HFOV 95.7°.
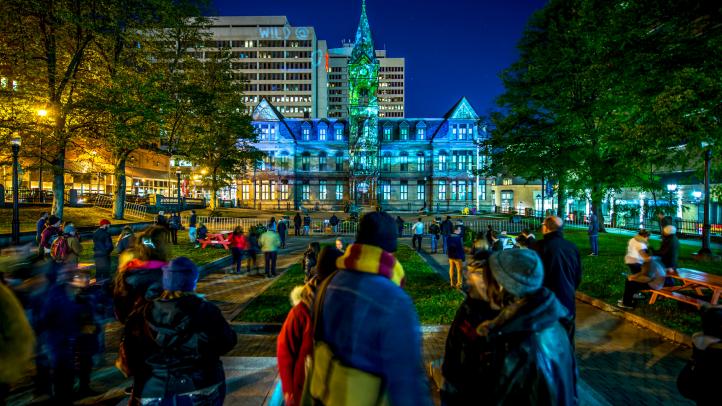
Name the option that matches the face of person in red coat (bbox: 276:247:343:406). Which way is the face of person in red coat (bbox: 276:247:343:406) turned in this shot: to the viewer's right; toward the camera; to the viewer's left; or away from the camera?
away from the camera

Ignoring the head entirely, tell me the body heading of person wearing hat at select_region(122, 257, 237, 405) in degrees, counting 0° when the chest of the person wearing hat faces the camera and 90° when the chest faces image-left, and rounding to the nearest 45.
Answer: approximately 180°

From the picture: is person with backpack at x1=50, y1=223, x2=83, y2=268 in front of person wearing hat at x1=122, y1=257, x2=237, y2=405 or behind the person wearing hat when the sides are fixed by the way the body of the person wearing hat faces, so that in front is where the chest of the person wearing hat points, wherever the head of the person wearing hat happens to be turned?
in front

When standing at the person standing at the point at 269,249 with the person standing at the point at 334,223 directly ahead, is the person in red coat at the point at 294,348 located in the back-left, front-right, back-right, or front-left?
back-right

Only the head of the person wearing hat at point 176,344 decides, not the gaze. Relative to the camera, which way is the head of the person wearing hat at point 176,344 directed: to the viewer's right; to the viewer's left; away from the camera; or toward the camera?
away from the camera

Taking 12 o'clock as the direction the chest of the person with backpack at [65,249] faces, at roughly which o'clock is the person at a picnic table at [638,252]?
The person at a picnic table is roughly at 3 o'clock from the person with backpack.

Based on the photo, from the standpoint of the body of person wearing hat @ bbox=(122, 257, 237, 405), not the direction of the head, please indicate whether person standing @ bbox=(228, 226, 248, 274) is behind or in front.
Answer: in front

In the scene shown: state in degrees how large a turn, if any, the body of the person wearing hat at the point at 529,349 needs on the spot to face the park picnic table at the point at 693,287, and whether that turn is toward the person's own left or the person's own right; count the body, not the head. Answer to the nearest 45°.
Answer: approximately 90° to the person's own right

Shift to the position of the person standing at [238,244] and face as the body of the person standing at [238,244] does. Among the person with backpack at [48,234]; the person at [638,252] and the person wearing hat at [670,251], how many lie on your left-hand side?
1

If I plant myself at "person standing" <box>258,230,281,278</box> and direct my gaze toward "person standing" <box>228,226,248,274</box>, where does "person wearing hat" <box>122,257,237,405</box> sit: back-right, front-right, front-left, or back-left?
back-left

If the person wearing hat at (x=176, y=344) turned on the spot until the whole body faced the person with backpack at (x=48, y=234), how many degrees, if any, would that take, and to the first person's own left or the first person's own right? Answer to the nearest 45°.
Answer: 0° — they already face them

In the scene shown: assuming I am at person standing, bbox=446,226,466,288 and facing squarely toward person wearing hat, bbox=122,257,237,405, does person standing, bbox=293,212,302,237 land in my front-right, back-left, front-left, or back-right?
back-right

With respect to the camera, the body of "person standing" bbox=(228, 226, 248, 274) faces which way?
away from the camera

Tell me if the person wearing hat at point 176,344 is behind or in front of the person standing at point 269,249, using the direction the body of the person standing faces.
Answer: behind

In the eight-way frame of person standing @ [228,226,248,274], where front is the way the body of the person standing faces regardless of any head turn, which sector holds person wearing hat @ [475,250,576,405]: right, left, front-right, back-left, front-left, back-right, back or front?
back

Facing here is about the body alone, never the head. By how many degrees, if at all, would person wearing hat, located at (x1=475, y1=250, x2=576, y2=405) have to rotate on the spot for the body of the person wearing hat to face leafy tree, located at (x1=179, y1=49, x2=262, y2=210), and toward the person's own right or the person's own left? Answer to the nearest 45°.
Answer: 0° — they already face it

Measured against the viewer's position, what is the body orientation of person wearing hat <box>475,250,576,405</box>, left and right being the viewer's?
facing away from the viewer and to the left of the viewer

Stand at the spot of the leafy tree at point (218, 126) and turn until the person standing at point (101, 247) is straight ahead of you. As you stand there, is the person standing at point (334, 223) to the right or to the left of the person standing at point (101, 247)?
left
